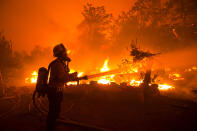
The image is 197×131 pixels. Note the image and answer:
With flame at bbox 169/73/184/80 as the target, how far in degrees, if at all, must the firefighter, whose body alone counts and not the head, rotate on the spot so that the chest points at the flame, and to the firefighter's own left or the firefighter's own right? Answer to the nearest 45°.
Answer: approximately 45° to the firefighter's own left

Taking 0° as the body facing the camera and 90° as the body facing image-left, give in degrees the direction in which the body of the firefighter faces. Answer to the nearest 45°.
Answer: approximately 270°

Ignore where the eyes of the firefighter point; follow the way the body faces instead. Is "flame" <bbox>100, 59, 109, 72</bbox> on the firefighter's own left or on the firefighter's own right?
on the firefighter's own left

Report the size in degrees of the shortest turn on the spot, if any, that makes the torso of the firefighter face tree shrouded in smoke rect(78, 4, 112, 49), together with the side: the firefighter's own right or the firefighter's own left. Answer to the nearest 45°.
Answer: approximately 90° to the firefighter's own left

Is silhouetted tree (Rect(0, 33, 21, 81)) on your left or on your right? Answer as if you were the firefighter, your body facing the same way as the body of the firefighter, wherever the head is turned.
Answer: on your left
